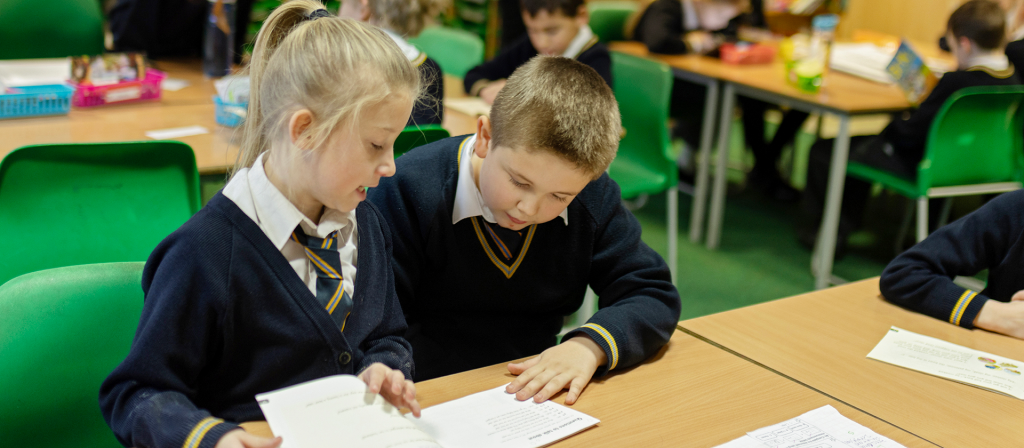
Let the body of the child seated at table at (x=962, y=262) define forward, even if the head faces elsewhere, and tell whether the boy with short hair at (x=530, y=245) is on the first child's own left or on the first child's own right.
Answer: on the first child's own right

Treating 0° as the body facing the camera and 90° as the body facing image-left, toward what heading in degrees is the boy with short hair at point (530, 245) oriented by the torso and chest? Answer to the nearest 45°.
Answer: approximately 0°

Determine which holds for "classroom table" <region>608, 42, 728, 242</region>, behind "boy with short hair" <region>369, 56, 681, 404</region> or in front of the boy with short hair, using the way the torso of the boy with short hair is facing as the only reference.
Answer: behind

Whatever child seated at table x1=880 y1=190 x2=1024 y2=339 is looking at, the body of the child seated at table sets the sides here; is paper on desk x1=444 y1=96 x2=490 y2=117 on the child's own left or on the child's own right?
on the child's own right

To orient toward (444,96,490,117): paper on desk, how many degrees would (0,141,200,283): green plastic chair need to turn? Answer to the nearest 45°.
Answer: approximately 45° to its right

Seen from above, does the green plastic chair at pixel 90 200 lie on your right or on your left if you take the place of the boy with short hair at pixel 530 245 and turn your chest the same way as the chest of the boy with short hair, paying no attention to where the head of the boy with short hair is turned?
on your right

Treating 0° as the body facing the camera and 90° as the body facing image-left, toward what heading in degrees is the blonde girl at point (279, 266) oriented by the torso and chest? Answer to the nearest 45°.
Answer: approximately 315°

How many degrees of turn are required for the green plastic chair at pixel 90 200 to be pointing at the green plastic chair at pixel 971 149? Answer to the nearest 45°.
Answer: approximately 90° to its right

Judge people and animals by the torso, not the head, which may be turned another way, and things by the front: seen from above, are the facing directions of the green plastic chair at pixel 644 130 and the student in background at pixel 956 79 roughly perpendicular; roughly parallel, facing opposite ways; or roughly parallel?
roughly perpendicular
